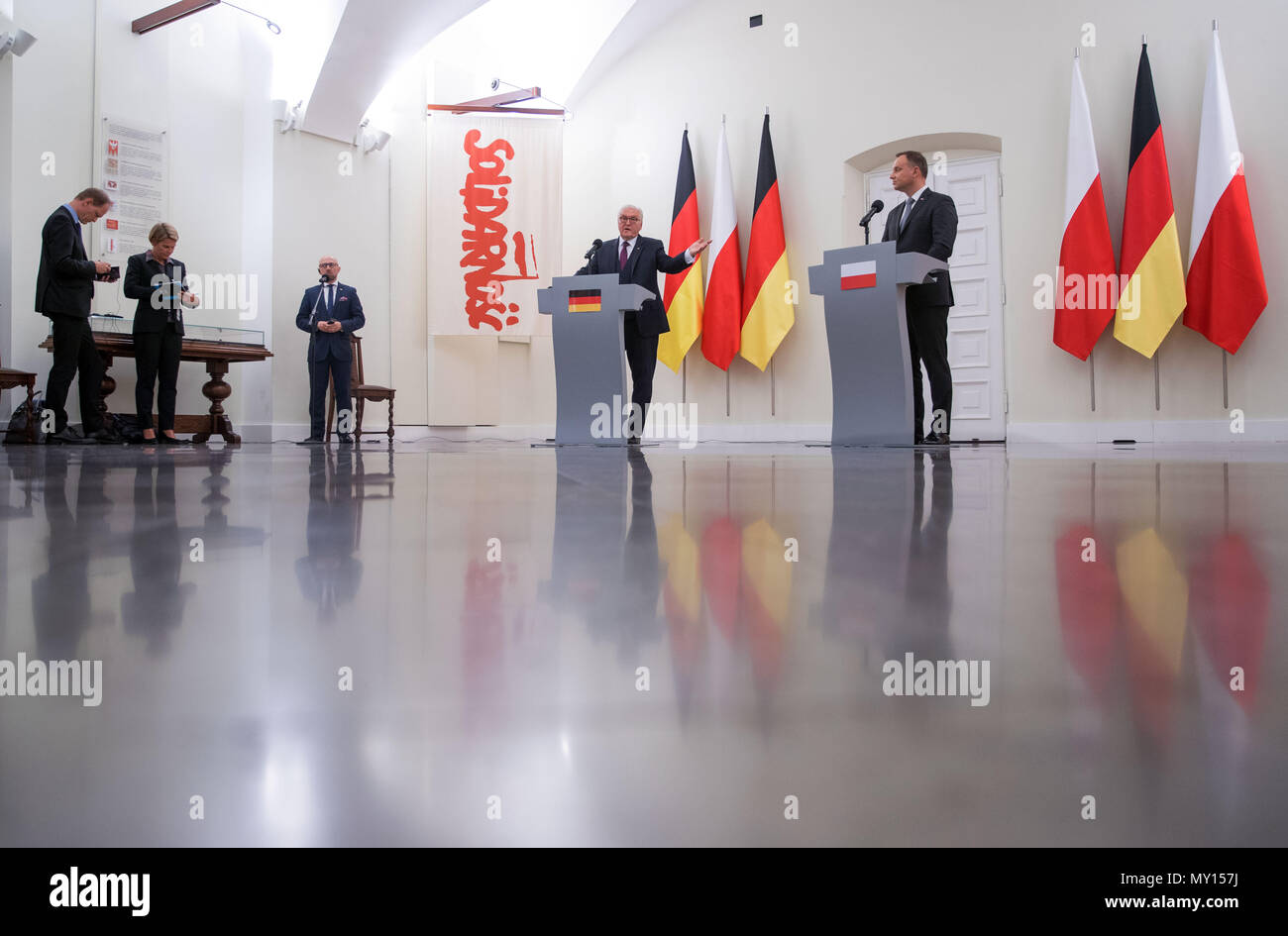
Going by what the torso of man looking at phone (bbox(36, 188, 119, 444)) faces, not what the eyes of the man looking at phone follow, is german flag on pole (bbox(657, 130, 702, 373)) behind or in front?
in front

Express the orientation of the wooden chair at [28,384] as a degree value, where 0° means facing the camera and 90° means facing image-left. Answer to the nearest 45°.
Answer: approximately 270°

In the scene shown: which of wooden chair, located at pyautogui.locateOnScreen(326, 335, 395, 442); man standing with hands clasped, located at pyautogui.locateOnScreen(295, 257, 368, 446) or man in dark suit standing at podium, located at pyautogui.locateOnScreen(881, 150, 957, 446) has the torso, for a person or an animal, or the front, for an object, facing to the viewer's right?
the wooden chair

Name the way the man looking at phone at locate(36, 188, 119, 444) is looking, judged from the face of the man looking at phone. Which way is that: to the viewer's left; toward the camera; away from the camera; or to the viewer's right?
to the viewer's right

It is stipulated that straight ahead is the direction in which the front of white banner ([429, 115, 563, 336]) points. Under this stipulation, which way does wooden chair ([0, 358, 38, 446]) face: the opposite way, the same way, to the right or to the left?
to the left

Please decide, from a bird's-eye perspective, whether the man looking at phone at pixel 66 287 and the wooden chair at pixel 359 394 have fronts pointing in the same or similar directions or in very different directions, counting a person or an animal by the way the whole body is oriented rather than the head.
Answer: same or similar directions

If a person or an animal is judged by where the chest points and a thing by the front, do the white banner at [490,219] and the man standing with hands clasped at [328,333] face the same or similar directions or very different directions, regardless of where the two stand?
same or similar directions

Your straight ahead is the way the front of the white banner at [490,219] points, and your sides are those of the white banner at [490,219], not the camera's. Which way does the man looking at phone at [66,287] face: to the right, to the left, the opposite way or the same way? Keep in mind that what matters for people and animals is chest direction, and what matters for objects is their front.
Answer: to the left

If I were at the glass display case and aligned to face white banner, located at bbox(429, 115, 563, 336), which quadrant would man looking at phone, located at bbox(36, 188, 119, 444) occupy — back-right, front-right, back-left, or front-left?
back-right

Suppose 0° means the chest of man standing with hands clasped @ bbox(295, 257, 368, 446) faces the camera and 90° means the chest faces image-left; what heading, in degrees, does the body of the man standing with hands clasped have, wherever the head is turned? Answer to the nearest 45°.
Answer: approximately 0°

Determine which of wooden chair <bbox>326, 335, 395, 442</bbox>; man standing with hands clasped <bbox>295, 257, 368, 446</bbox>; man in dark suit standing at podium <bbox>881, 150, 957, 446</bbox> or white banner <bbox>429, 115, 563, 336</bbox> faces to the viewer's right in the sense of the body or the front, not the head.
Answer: the wooden chair

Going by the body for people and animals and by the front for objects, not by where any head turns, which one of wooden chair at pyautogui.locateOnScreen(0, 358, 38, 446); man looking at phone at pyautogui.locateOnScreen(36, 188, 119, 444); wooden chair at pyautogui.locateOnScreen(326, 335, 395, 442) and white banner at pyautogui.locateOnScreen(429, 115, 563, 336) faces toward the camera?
the white banner

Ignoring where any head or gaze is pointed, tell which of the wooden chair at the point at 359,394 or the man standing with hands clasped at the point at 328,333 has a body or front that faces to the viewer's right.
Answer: the wooden chair

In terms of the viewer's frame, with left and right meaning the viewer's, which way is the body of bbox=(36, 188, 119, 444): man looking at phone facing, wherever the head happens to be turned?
facing to the right of the viewer

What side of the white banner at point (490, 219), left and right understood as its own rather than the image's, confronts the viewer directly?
front
